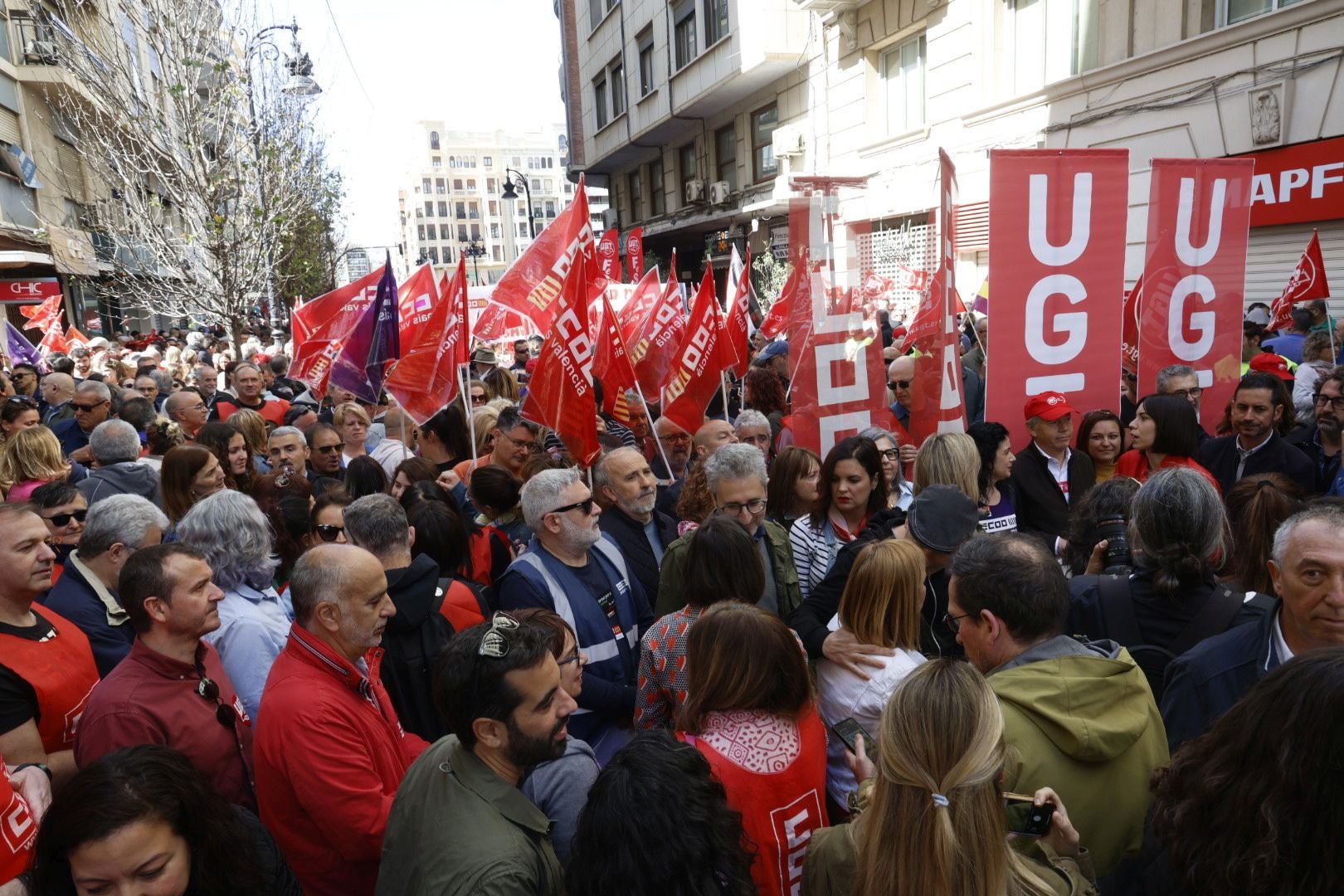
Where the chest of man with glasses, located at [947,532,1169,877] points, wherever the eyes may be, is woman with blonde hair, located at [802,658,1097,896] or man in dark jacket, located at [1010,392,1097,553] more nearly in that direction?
the man in dark jacket

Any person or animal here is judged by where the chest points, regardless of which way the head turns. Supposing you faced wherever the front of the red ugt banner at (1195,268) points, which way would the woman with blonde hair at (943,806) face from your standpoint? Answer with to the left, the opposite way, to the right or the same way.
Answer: the opposite way

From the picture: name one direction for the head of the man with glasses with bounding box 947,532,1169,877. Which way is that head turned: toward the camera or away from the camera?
away from the camera

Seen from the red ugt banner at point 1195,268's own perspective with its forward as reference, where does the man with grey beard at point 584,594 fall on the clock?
The man with grey beard is roughly at 1 o'clock from the red ugt banner.

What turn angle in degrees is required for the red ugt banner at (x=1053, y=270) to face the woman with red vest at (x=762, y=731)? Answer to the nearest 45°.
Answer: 0° — it already faces them

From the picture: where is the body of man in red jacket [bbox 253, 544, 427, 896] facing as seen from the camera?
to the viewer's right

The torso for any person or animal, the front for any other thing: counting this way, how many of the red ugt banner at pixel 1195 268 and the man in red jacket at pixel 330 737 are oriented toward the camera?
1

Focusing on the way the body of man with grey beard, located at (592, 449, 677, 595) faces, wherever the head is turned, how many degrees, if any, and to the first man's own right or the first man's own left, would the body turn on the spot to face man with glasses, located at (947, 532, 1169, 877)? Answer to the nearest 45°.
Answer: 0° — they already face them

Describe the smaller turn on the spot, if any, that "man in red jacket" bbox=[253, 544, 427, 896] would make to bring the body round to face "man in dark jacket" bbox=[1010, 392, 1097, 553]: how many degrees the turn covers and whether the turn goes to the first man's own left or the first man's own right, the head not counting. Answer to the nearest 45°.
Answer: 0° — they already face them

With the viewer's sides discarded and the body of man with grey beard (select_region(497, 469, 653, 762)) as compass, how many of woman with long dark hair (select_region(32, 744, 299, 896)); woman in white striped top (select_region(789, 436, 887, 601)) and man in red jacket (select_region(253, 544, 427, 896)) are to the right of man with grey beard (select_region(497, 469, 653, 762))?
2

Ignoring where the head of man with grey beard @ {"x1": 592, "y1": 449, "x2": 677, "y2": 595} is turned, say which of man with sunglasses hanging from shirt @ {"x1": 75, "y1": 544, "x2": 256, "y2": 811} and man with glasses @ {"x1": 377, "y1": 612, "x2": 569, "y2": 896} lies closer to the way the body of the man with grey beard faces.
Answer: the man with glasses

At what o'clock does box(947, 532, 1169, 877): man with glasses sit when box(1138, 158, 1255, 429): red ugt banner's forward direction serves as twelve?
The man with glasses is roughly at 12 o'clock from the red ugt banner.

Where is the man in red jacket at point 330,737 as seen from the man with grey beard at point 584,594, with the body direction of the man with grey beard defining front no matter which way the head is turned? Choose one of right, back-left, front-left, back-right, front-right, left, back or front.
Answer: right

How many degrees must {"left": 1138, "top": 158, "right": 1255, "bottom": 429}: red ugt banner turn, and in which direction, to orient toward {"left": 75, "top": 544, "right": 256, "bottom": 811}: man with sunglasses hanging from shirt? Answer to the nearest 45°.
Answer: approximately 45° to its right

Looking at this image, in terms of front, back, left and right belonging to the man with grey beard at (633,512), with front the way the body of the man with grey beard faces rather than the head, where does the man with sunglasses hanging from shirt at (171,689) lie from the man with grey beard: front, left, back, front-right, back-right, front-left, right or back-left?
right

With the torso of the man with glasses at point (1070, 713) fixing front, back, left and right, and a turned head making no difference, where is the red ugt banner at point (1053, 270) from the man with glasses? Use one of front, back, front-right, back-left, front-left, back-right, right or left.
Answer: front-right
